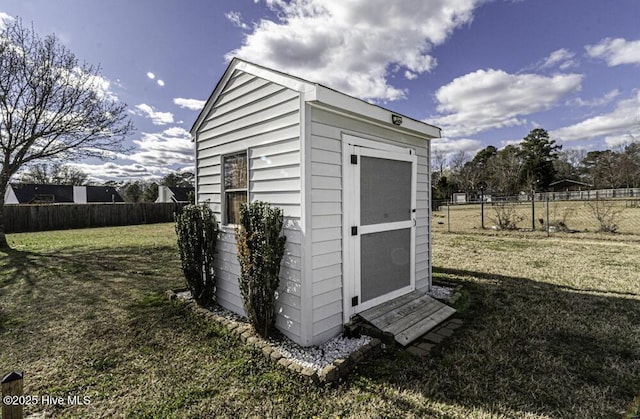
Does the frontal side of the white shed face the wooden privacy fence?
no

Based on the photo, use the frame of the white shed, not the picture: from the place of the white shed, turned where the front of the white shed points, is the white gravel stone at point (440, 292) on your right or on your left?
on your left

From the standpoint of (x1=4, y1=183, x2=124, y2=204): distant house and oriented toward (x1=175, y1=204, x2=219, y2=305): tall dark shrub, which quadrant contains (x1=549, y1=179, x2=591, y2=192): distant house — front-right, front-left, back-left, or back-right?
front-left

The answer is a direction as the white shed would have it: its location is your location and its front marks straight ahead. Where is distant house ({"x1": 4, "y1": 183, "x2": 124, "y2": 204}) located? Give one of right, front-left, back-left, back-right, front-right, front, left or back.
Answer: back

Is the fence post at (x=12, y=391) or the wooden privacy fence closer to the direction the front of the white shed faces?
the fence post

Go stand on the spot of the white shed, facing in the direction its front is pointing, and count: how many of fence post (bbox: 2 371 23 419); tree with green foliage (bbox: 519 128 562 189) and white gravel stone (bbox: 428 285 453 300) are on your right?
1

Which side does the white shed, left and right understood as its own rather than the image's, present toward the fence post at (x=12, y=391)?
right

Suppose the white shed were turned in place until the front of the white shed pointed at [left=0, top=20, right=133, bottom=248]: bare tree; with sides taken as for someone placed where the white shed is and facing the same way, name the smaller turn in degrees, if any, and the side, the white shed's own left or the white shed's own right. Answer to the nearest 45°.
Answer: approximately 180°

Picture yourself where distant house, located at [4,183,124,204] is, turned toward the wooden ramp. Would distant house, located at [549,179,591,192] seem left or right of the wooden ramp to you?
left

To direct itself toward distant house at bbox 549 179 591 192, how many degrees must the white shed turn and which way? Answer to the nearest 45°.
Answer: approximately 90° to its left

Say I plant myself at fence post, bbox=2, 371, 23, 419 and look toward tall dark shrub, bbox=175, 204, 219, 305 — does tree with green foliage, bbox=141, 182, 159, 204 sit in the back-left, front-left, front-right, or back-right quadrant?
front-left

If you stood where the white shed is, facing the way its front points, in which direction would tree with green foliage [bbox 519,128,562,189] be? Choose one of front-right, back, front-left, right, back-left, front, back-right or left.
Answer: left

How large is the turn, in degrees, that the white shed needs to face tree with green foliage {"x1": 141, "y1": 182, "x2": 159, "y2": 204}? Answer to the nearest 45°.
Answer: approximately 180°

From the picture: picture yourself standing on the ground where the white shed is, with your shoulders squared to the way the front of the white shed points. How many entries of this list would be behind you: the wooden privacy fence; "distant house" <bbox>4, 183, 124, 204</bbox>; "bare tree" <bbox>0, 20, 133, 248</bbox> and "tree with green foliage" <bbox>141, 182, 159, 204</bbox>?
4

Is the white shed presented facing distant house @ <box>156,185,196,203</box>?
no

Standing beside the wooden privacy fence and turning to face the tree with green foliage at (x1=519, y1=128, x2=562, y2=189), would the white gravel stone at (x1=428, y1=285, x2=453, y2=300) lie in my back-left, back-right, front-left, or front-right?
front-right

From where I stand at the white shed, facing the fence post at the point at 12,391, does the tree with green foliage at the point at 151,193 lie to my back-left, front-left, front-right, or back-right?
back-right

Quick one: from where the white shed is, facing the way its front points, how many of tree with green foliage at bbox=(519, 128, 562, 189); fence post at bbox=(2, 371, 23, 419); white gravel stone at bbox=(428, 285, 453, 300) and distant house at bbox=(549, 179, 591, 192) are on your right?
1
